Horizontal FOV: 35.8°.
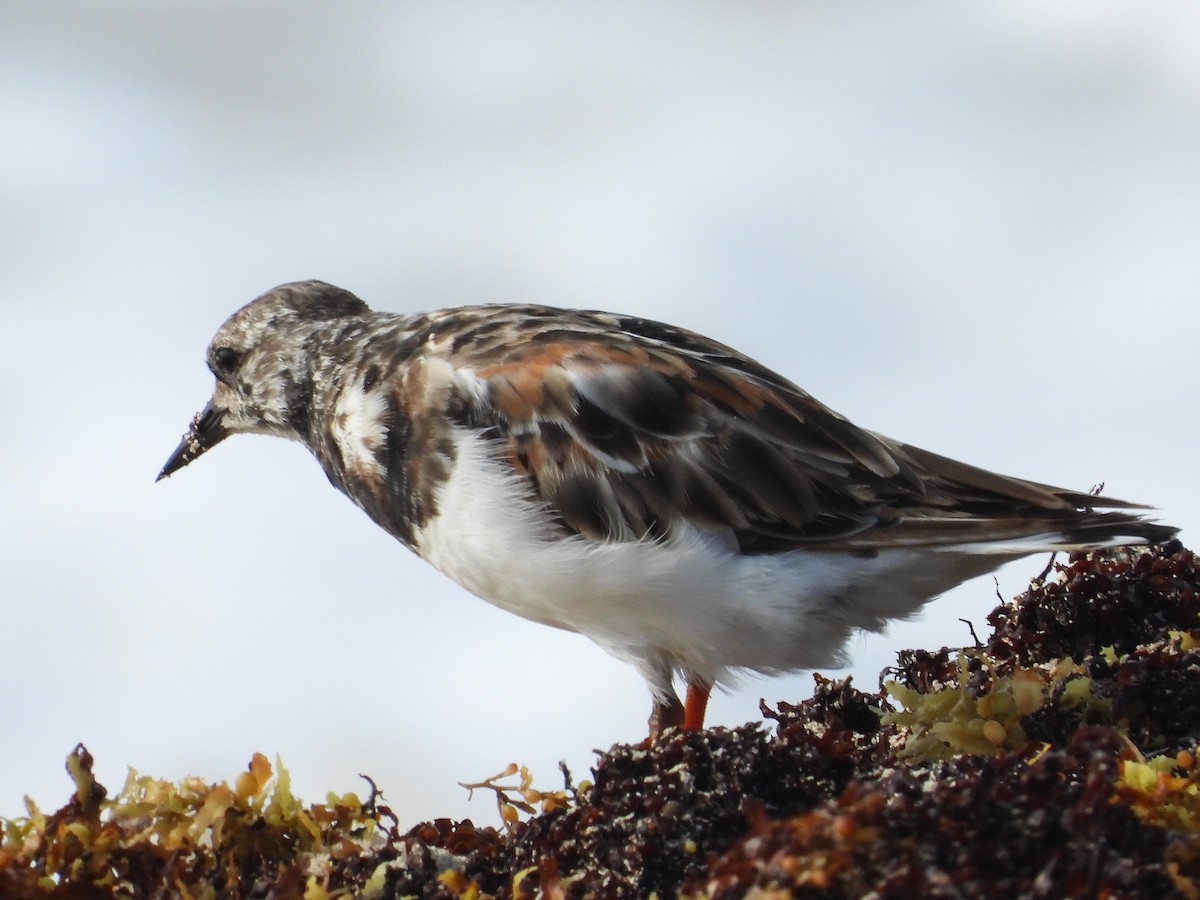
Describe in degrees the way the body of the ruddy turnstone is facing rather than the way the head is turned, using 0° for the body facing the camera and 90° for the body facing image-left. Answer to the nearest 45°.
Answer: approximately 90°
